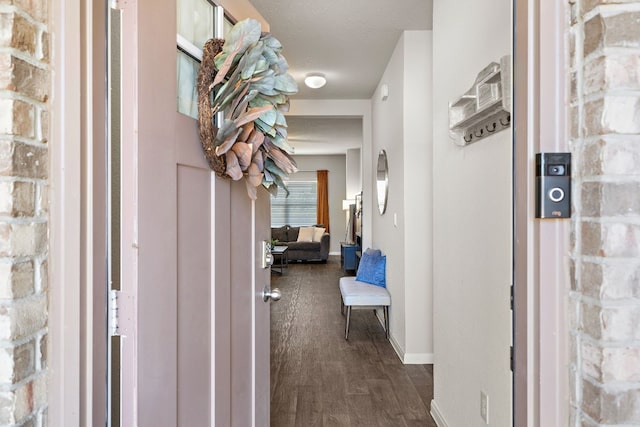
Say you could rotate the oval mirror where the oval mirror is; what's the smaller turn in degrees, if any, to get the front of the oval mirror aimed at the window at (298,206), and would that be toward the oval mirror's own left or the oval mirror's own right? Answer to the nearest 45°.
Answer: approximately 90° to the oval mirror's own right

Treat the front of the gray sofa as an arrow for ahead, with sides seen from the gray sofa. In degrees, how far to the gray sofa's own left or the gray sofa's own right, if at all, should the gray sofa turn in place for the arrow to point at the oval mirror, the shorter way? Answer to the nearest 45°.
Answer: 0° — it already faces it

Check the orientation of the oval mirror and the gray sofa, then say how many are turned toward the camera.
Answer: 1

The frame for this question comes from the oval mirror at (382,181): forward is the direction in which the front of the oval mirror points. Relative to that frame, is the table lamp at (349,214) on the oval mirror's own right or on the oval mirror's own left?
on the oval mirror's own right

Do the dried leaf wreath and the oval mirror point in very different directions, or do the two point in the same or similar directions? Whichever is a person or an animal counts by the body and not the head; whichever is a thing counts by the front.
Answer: very different directions

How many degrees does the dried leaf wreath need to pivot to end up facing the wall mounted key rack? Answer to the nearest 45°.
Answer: approximately 45° to its left

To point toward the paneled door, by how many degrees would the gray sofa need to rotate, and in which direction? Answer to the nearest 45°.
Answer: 0° — it already faces it

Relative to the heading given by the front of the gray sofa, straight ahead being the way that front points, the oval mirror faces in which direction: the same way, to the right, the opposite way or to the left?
to the right

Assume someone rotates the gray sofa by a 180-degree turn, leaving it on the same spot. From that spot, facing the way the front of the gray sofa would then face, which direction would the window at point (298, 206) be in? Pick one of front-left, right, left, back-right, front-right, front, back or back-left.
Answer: front

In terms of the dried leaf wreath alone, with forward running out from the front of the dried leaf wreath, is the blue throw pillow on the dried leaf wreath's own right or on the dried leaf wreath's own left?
on the dried leaf wreath's own left

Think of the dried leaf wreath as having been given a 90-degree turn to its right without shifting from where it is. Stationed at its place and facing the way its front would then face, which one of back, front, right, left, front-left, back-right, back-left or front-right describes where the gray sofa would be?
back-right

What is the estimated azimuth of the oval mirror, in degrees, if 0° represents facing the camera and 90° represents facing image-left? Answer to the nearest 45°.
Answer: approximately 90°
